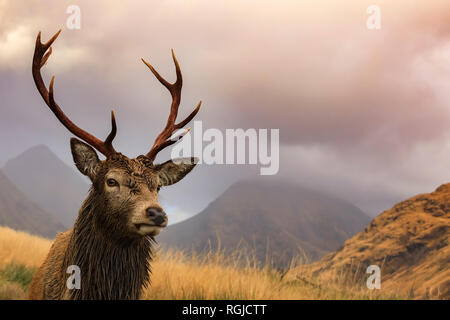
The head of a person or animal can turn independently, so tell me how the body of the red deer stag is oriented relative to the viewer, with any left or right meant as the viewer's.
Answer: facing the viewer and to the right of the viewer
